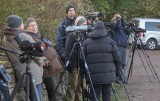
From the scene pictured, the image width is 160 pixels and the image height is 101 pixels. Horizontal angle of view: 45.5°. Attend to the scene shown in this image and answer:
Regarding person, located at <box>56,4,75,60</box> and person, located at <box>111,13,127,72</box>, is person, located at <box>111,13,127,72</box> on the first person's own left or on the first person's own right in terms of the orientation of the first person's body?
on the first person's own left

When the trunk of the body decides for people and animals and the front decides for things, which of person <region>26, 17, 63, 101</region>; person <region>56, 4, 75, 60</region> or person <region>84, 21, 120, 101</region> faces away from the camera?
person <region>84, 21, 120, 101</region>

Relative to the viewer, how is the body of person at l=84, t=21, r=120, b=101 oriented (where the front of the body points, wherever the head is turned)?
away from the camera

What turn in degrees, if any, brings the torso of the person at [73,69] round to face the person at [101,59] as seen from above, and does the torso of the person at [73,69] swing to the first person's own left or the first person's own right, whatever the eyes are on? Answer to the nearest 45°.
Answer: approximately 45° to the first person's own right

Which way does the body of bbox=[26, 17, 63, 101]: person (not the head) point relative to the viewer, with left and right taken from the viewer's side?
facing the viewer and to the right of the viewer

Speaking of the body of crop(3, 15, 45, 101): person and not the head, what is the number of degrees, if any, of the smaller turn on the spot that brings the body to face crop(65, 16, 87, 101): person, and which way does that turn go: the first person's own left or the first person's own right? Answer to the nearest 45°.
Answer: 0° — they already face them

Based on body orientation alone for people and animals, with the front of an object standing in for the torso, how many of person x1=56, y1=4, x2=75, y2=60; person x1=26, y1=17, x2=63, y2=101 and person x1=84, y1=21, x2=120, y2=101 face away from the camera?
1

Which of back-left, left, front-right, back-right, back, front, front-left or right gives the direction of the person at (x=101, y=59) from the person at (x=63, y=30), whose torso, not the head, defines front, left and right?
front
